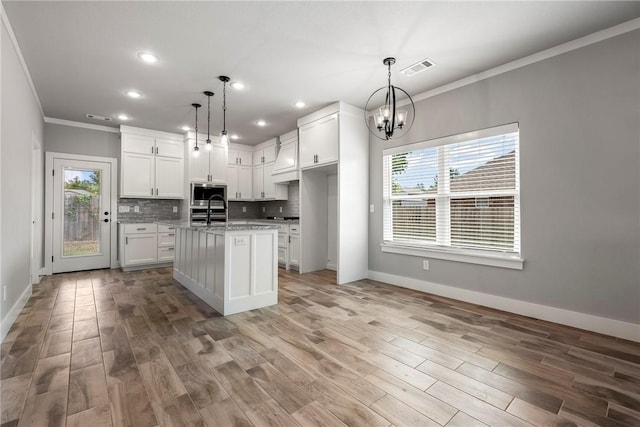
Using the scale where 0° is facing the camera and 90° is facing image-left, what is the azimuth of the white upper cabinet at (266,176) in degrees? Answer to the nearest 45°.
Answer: approximately 45°

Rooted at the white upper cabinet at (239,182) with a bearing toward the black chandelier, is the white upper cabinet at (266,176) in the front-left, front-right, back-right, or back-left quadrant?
front-left

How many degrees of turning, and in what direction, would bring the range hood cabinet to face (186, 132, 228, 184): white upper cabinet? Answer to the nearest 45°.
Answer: approximately 45° to its right

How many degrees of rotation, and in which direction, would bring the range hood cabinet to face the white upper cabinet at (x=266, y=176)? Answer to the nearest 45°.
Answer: approximately 90° to its right

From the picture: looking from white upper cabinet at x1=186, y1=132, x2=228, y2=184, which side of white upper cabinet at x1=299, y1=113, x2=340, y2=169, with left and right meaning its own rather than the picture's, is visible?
right

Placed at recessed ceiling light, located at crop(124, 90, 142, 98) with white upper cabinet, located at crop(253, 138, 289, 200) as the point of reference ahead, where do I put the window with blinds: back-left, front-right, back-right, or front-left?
front-right

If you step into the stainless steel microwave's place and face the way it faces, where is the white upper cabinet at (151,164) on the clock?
The white upper cabinet is roughly at 3 o'clock from the stainless steel microwave.

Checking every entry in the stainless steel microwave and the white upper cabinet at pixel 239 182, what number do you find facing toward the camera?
2

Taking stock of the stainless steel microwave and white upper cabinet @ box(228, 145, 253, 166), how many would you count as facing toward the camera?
2

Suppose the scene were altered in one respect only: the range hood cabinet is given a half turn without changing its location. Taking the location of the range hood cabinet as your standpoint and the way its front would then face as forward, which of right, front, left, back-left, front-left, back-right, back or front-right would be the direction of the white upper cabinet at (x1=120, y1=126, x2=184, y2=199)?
back-left

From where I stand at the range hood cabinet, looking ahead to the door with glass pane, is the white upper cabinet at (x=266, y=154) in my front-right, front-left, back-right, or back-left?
front-right

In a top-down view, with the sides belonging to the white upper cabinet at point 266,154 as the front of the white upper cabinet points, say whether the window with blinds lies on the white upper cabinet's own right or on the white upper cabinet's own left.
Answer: on the white upper cabinet's own left

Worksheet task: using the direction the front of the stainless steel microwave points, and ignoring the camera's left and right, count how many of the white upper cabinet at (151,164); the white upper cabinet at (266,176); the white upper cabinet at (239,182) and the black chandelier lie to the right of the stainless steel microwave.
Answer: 1

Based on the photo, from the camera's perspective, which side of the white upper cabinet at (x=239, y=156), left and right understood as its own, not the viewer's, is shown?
front

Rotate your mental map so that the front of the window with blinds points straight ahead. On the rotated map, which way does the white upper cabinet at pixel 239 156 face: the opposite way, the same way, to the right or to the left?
to the left

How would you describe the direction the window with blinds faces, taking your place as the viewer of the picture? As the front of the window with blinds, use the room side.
facing the viewer and to the left of the viewer

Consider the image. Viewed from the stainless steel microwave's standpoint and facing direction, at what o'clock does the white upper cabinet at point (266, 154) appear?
The white upper cabinet is roughly at 9 o'clock from the stainless steel microwave.
